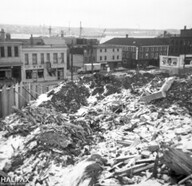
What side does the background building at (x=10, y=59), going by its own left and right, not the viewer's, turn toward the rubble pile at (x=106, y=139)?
front

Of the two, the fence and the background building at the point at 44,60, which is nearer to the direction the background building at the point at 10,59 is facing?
the fence

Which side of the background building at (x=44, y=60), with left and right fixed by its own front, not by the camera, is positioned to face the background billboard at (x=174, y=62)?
left

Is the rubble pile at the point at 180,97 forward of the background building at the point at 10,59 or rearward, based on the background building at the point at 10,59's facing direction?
forward

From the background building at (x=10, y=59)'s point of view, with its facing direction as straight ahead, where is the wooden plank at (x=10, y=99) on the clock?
The wooden plank is roughly at 12 o'clock from the background building.

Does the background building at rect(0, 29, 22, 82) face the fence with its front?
yes

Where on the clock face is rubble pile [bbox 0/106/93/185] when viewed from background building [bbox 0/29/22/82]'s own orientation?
The rubble pile is roughly at 12 o'clock from the background building.

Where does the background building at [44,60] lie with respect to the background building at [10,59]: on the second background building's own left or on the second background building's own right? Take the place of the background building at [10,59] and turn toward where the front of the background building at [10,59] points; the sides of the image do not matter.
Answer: on the second background building's own left

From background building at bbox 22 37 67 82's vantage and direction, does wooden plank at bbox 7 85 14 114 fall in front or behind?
in front

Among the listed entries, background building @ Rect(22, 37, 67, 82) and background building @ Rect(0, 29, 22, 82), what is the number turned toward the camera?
2

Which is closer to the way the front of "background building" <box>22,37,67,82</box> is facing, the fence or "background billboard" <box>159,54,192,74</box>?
the fence

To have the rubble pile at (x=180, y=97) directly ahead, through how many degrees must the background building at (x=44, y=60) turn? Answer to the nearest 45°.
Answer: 0° — it already faces it

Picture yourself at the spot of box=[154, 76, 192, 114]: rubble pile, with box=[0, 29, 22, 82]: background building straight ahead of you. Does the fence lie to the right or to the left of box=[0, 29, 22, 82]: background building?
left

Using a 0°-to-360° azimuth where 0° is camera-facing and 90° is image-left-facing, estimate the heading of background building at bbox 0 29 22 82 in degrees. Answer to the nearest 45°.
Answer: approximately 0°

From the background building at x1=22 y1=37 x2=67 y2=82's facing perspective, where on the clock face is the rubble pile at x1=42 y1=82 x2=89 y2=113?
The rubble pile is roughly at 12 o'clock from the background building.
